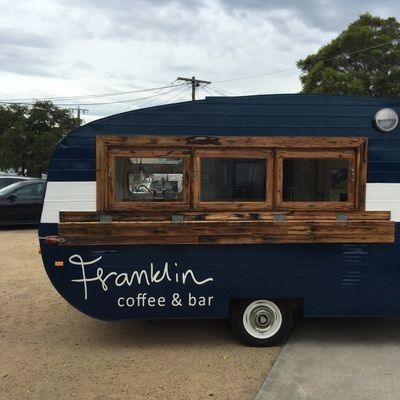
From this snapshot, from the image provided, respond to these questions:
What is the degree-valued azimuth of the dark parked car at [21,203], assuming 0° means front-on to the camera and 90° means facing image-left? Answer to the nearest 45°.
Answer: approximately 90°

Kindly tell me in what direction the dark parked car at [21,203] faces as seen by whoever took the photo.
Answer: facing to the left of the viewer
